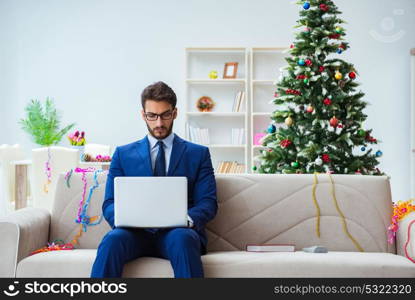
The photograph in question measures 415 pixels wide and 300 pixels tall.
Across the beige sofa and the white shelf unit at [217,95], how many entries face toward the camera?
2

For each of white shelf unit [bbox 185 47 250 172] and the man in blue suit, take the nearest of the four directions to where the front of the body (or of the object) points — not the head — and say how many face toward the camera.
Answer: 2

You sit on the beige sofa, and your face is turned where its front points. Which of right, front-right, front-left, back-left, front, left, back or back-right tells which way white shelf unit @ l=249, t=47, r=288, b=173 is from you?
back

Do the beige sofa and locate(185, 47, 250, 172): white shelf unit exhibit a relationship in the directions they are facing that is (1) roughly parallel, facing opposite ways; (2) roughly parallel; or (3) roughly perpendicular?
roughly parallel

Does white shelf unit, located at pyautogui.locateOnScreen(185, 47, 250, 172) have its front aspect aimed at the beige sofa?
yes

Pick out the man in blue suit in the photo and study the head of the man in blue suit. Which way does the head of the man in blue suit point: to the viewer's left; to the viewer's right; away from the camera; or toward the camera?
toward the camera

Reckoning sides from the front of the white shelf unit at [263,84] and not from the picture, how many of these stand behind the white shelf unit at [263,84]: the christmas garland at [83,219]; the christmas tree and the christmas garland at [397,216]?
0

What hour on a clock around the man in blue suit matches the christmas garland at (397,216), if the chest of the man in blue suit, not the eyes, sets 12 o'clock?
The christmas garland is roughly at 9 o'clock from the man in blue suit.

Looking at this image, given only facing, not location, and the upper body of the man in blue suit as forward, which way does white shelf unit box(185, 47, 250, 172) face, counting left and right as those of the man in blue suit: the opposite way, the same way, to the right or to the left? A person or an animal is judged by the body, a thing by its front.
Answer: the same way

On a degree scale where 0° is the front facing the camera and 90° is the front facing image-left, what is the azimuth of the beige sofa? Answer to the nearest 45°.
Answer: approximately 0°

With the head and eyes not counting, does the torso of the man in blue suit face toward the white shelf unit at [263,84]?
no

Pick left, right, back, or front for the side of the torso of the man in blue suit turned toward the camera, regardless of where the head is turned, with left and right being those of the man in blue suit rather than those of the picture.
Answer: front
